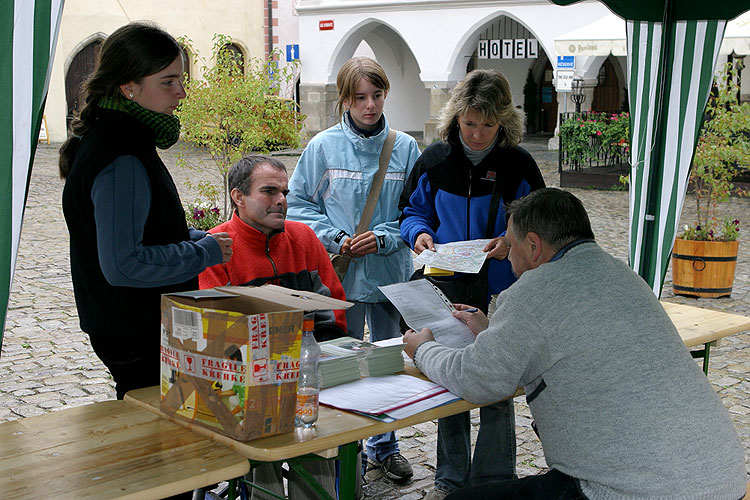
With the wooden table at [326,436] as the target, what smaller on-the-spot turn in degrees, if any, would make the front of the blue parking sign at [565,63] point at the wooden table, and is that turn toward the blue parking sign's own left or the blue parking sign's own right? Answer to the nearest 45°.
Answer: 0° — it already faces it

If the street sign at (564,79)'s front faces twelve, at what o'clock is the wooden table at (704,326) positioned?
The wooden table is roughly at 12 o'clock from the street sign.

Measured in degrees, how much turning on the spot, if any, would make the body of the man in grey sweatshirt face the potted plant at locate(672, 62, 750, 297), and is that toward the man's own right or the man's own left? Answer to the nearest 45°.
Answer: approximately 45° to the man's own right

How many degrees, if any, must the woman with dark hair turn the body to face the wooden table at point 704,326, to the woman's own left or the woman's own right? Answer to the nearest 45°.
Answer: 0° — they already face it

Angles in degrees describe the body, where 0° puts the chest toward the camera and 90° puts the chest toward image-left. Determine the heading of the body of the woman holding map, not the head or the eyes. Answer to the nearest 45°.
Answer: approximately 0°

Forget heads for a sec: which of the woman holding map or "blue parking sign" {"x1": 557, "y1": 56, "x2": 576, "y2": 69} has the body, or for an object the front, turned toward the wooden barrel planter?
the blue parking sign

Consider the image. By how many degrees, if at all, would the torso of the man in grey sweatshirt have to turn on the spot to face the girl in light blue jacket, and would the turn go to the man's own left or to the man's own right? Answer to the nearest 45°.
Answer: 0° — they already face them

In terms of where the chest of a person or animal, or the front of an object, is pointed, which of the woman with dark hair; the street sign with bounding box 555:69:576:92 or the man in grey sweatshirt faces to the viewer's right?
the woman with dark hair

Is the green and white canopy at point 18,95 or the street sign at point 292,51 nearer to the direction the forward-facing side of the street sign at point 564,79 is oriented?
the green and white canopy
